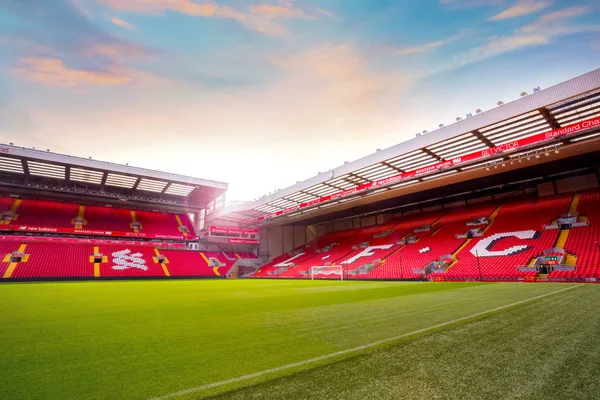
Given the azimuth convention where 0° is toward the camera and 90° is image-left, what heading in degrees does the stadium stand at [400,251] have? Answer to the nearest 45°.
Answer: approximately 45°
